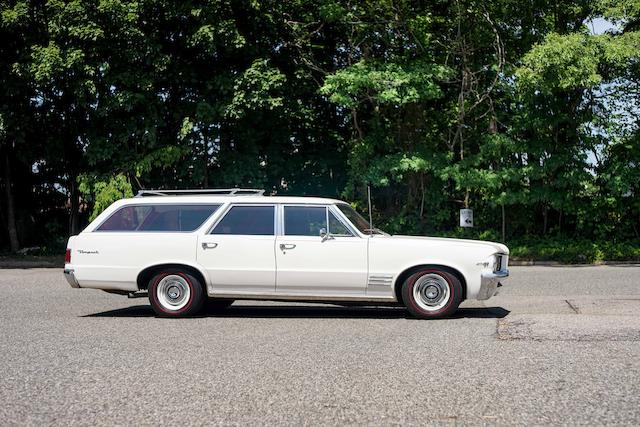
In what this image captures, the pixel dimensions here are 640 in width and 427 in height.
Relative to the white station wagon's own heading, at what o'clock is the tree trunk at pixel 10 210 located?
The tree trunk is roughly at 8 o'clock from the white station wagon.

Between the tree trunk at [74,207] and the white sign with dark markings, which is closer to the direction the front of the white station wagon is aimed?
the white sign with dark markings

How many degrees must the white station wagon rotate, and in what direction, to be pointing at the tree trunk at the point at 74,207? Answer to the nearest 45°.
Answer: approximately 90° to its left

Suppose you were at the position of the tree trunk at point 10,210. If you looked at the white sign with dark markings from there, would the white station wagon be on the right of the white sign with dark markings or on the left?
right

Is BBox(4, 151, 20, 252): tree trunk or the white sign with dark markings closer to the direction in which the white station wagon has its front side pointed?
the white sign with dark markings

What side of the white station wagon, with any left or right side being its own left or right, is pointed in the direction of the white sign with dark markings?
left

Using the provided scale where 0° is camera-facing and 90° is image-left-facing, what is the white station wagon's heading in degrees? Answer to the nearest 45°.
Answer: approximately 270°
